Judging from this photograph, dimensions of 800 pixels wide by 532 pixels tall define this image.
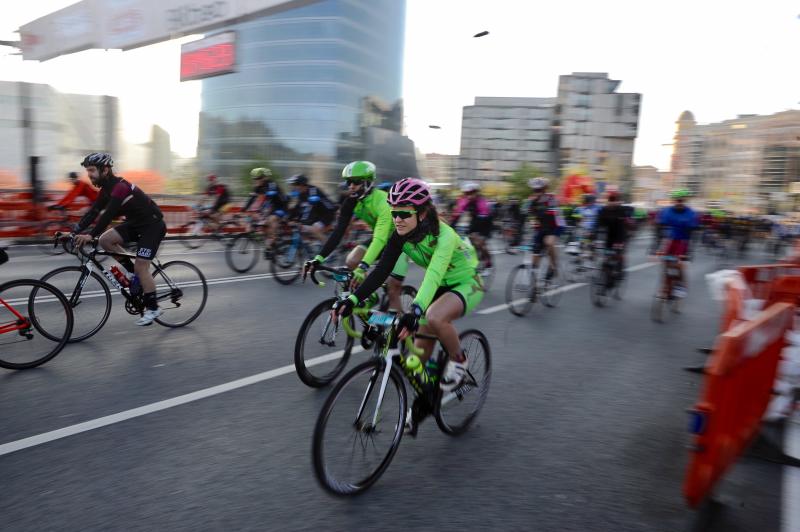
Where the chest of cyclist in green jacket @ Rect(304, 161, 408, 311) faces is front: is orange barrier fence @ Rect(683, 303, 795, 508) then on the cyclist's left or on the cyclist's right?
on the cyclist's left

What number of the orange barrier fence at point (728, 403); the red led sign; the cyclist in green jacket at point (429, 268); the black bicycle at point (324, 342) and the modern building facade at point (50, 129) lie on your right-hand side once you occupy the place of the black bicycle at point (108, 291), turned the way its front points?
2

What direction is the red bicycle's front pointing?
to the viewer's left

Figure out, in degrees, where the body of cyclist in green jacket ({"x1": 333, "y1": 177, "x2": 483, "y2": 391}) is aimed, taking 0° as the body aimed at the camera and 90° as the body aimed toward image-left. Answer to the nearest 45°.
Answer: approximately 45°

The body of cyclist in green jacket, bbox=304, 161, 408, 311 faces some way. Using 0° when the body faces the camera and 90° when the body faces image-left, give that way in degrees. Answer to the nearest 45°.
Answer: approximately 45°

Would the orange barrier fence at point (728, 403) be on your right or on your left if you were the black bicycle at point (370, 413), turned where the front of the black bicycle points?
on your left

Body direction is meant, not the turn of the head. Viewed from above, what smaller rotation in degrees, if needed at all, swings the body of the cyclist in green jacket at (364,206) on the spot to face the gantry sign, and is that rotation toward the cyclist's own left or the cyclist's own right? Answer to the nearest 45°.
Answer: approximately 90° to the cyclist's own right

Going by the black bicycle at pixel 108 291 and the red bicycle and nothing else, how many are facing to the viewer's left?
2

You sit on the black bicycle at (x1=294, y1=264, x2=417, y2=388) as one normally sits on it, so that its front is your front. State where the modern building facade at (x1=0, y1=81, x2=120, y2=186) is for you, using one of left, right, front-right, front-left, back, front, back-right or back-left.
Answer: right

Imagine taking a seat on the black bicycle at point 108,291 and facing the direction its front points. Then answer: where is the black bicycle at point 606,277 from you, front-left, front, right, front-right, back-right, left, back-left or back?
back

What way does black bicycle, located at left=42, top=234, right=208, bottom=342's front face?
to the viewer's left

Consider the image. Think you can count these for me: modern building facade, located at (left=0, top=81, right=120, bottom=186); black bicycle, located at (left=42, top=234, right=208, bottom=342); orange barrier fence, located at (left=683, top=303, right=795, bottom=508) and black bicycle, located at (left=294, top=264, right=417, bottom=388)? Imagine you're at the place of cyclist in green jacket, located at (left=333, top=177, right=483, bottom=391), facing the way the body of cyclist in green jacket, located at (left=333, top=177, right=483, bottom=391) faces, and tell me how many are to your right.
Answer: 3

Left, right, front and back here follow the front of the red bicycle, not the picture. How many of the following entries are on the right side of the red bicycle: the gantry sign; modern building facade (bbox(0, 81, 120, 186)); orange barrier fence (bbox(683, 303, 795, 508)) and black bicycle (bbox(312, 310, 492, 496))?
2

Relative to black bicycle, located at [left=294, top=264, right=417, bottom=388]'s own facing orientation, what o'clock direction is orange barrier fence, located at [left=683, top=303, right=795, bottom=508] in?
The orange barrier fence is roughly at 9 o'clock from the black bicycle.

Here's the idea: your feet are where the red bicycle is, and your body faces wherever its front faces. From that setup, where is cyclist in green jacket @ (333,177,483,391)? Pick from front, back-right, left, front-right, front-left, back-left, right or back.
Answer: back-left

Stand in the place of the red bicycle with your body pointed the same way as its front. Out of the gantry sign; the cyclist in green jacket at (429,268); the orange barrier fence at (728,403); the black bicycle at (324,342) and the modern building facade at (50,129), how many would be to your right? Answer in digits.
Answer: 2

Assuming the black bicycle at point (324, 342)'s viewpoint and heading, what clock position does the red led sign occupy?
The red led sign is roughly at 4 o'clock from the black bicycle.
